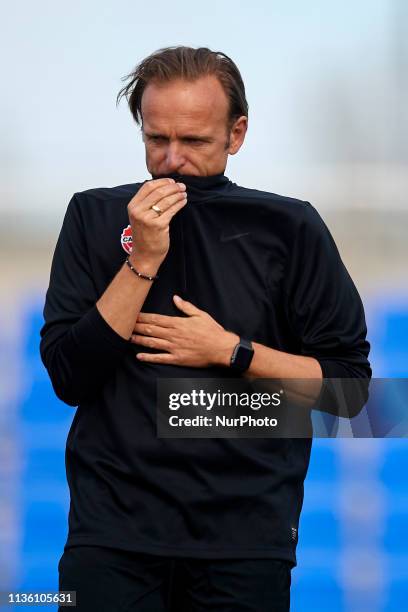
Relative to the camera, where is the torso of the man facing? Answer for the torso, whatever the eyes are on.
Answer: toward the camera

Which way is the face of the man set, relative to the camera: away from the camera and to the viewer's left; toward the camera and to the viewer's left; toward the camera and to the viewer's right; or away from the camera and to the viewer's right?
toward the camera and to the viewer's left
